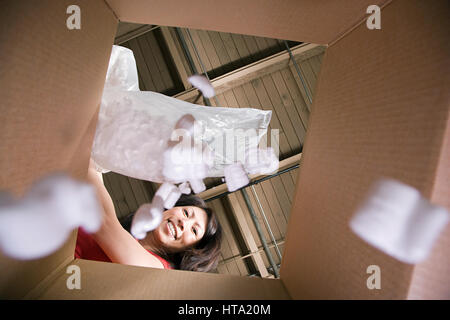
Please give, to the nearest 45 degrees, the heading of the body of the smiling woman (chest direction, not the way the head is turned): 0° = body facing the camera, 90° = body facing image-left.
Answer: approximately 0°

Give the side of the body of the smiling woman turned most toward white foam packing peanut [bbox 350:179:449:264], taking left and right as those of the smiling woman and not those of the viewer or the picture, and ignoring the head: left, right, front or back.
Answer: front

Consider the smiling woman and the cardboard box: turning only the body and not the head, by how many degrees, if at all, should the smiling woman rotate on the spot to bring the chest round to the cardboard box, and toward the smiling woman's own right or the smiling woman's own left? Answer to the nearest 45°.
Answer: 0° — they already face it
